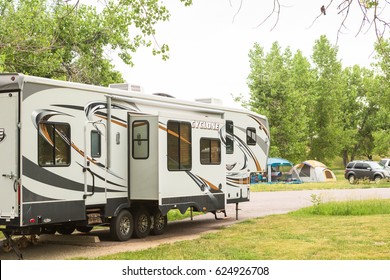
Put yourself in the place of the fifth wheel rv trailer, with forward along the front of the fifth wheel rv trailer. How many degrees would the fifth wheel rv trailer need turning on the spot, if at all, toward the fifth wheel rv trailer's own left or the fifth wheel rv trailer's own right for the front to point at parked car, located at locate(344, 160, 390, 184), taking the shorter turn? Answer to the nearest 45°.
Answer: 0° — it already faces it

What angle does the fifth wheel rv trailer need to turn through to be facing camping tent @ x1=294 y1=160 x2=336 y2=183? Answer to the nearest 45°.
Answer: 0° — it already faces it

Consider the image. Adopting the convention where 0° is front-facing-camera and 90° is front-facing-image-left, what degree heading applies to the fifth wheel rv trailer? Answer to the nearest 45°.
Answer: approximately 225°
